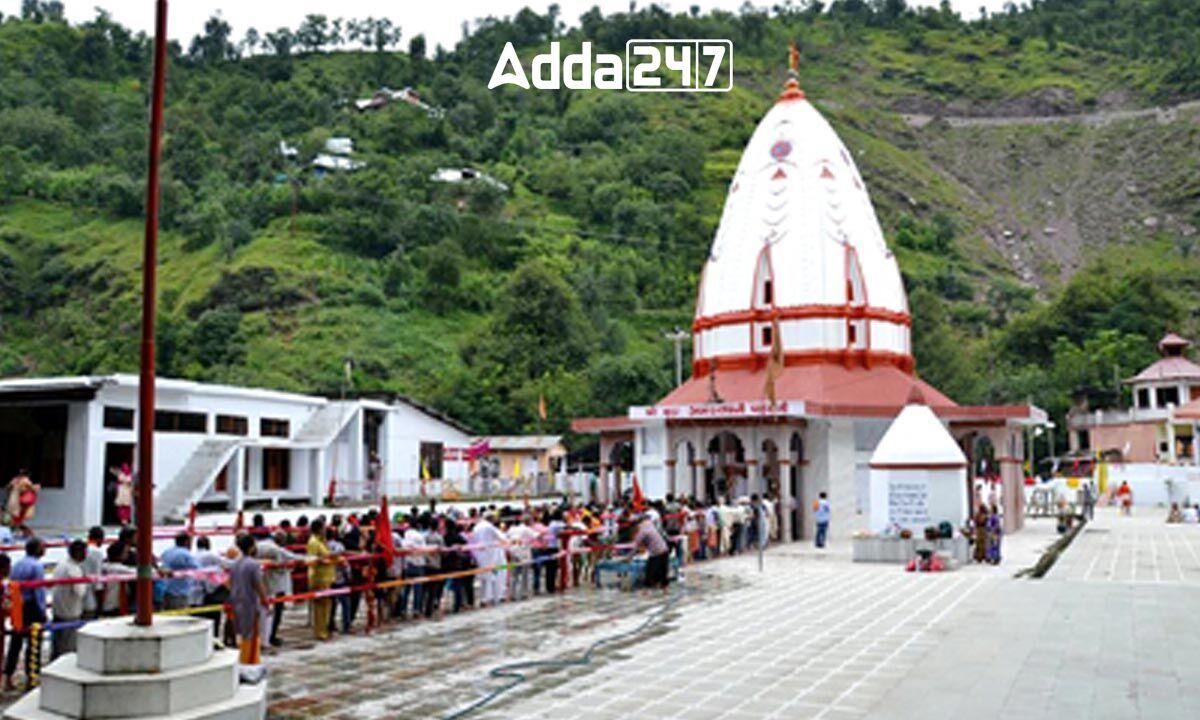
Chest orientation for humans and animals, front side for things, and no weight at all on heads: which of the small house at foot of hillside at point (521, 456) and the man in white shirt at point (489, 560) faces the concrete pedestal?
the small house at foot of hillside

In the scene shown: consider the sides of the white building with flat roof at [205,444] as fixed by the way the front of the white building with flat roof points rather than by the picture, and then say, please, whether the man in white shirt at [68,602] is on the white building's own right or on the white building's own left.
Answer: on the white building's own right

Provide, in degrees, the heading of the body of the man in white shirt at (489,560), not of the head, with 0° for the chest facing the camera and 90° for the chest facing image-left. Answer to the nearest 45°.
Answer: approximately 225°
